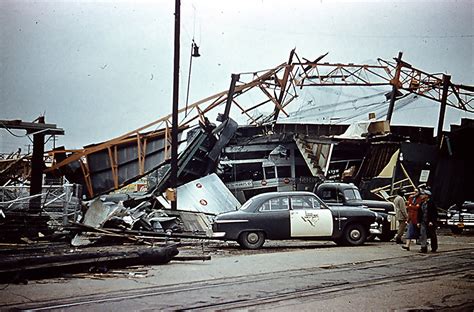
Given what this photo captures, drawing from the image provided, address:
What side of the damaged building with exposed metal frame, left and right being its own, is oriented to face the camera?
front

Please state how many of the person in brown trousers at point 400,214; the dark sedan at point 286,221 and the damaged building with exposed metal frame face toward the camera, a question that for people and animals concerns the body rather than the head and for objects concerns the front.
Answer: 1

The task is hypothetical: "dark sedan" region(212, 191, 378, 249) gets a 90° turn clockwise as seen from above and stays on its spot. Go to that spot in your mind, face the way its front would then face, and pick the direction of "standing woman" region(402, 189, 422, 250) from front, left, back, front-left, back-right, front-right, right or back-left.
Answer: left

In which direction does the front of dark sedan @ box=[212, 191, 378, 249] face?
to the viewer's right

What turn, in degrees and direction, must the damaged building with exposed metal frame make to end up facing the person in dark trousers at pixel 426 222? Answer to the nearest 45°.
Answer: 0° — it already faces them

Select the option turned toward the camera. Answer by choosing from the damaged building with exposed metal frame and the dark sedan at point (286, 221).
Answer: the damaged building with exposed metal frame

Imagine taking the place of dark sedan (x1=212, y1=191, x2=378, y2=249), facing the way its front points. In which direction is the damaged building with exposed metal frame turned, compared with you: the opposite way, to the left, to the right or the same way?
to the right

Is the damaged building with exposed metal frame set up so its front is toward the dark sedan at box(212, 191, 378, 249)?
yes

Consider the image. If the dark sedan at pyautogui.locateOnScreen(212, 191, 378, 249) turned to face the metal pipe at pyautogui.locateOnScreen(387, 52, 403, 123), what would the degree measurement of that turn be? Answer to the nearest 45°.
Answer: approximately 45° to its left

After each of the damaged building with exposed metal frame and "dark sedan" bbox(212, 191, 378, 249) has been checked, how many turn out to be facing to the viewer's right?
1

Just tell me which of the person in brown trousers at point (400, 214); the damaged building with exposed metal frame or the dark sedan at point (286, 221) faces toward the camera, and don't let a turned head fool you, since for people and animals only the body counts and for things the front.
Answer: the damaged building with exposed metal frame

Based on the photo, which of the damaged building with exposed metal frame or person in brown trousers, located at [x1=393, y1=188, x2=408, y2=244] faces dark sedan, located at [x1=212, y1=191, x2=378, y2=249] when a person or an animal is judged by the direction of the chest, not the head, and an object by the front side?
the damaged building with exposed metal frame

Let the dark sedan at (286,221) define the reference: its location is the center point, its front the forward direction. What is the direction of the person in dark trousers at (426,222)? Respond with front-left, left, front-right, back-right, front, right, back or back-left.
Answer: front
